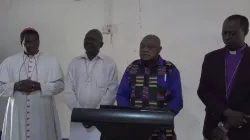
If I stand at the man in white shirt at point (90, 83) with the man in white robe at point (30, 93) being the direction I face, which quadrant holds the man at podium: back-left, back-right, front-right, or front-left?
back-left

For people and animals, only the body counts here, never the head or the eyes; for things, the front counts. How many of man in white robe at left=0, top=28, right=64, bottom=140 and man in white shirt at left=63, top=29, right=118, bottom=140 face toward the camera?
2

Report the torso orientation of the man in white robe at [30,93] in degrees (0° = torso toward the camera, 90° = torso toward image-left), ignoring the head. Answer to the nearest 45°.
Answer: approximately 0°

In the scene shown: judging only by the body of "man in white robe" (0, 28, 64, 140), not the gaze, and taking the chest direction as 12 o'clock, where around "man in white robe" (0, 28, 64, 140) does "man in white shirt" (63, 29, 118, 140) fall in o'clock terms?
"man in white shirt" (63, 29, 118, 140) is roughly at 10 o'clock from "man in white robe" (0, 28, 64, 140).

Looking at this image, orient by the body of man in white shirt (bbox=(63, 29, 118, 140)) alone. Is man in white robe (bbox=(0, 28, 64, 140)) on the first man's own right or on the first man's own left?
on the first man's own right

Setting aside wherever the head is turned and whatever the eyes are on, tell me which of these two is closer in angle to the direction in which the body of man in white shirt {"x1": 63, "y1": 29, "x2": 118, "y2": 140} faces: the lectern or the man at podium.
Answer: the lectern
